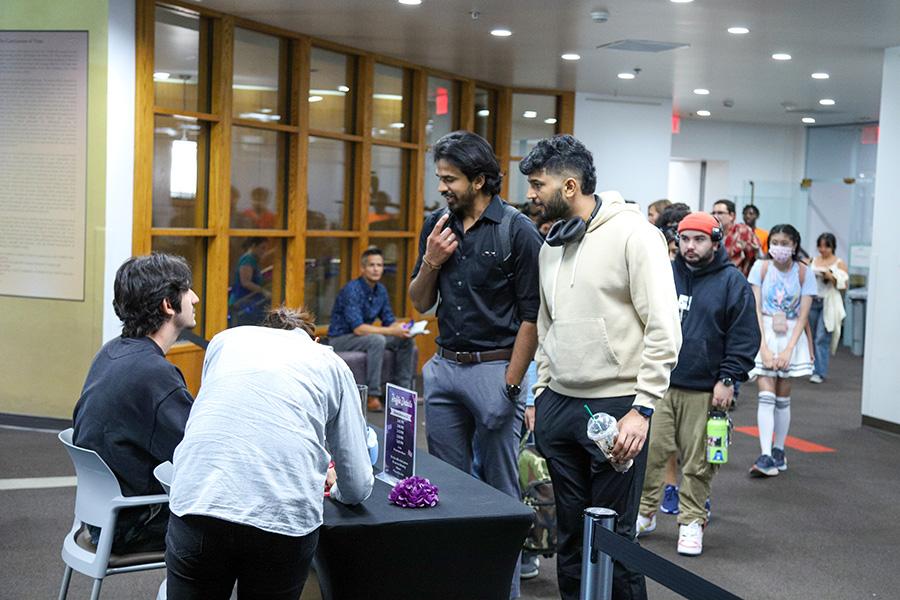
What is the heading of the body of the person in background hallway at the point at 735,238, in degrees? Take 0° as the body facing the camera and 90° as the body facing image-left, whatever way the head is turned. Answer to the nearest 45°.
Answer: approximately 45°

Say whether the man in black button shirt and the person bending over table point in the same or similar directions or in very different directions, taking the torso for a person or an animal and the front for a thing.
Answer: very different directions

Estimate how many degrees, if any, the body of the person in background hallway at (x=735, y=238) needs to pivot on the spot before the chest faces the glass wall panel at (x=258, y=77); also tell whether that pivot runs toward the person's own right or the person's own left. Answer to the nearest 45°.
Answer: approximately 45° to the person's own right

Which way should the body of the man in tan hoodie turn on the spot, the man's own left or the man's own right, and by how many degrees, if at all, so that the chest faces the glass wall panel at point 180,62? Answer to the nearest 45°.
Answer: approximately 90° to the man's own right

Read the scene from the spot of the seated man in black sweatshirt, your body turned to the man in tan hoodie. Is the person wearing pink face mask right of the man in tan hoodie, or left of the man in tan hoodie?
left

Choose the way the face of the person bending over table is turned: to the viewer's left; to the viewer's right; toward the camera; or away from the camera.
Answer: away from the camera

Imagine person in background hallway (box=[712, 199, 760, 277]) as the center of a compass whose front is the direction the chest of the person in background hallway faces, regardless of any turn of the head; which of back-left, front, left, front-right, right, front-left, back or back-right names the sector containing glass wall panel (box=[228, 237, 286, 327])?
front-right

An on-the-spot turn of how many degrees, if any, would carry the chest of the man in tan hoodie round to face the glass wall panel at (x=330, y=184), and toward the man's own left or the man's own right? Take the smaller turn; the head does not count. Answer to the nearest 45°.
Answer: approximately 135° to the man's own right

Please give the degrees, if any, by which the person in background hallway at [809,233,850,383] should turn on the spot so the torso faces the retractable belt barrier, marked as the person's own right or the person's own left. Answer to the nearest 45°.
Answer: approximately 45° to the person's own left

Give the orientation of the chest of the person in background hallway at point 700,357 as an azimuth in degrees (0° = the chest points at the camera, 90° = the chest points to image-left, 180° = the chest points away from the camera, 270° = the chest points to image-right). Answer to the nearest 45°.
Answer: approximately 45°

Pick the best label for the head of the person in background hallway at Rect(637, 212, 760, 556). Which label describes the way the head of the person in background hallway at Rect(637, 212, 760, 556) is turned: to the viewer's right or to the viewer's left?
to the viewer's left

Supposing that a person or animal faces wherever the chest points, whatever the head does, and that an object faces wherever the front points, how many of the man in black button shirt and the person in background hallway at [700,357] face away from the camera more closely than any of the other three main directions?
0

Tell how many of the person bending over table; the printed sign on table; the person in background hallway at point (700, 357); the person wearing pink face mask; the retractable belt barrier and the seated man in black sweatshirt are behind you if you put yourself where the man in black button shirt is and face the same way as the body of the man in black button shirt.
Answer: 2

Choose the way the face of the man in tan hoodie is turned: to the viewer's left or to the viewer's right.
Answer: to the viewer's left
